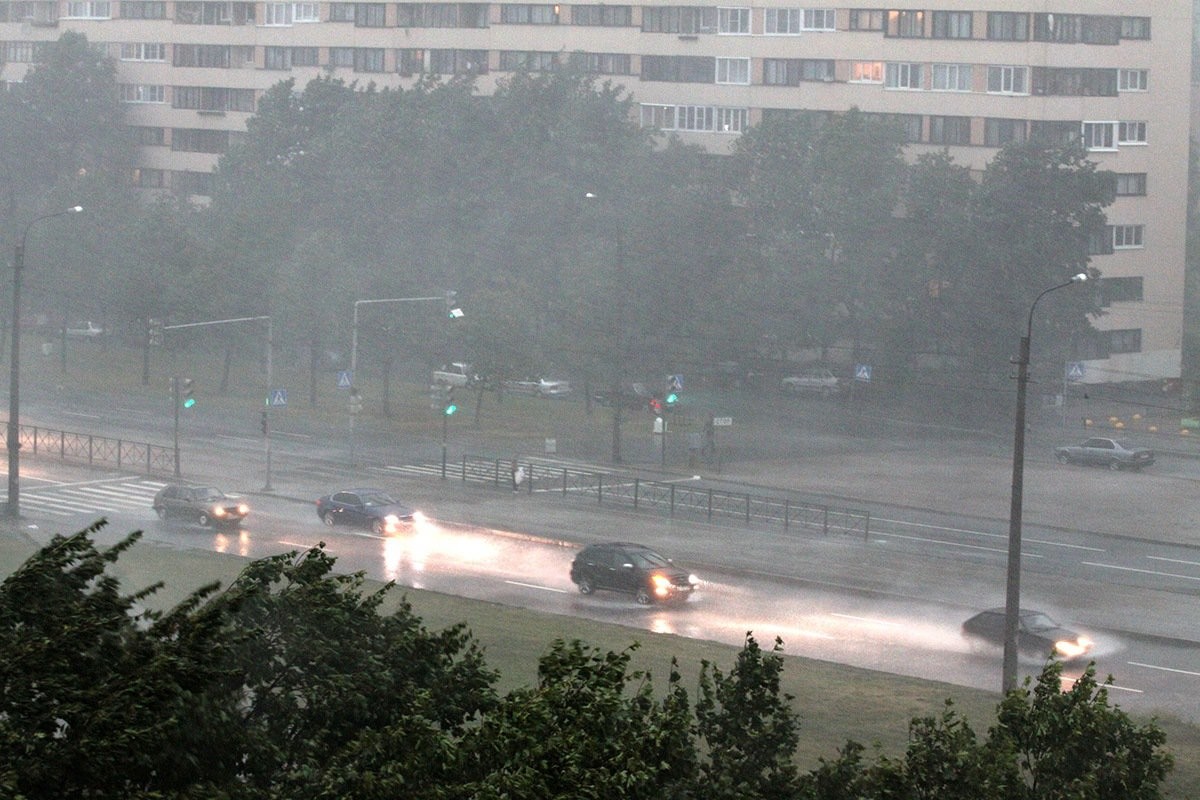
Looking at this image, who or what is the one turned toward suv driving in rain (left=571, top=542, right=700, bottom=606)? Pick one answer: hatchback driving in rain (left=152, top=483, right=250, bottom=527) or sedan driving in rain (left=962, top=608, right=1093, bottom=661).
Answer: hatchback driving in rain (left=152, top=483, right=250, bottom=527)

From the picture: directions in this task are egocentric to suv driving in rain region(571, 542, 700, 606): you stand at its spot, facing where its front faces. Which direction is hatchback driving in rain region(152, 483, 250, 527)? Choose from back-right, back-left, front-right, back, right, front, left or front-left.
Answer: back

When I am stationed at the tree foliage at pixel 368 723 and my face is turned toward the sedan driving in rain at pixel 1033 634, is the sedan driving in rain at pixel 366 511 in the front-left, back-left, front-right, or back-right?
front-left

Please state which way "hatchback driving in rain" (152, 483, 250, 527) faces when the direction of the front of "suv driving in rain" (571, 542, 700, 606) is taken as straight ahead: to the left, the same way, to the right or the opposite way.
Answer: the same way

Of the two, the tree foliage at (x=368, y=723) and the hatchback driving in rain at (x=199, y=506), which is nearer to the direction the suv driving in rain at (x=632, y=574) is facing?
the tree foliage

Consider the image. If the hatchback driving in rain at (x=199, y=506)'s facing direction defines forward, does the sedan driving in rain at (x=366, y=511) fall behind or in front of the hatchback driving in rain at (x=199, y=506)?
in front

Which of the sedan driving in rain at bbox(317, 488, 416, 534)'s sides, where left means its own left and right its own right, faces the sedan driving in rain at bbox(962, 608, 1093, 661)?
front

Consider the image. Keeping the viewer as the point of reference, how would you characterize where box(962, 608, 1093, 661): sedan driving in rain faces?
facing the viewer and to the right of the viewer

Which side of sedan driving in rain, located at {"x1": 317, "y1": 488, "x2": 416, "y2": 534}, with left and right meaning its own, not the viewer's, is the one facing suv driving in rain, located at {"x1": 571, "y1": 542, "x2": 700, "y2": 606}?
front

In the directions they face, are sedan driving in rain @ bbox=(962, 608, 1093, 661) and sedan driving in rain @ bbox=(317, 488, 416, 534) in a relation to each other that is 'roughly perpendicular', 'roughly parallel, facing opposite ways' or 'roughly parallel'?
roughly parallel

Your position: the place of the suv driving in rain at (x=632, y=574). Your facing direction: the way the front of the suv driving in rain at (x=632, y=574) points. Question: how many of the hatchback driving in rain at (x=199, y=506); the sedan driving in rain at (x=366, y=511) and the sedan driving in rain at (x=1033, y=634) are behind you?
2

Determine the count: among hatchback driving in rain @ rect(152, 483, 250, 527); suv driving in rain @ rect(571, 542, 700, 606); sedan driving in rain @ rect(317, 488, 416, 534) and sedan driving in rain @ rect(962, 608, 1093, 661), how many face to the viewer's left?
0

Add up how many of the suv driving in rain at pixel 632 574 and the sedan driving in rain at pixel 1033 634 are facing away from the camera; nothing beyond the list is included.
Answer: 0

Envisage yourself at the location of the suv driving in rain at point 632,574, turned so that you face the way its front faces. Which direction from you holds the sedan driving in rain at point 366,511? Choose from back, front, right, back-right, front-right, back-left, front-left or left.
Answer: back

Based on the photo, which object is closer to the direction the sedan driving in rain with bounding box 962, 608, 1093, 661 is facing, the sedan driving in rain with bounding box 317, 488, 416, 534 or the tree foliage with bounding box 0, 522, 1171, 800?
the tree foliage

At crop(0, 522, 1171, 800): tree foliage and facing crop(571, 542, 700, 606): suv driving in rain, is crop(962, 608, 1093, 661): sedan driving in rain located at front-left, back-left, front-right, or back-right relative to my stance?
front-right

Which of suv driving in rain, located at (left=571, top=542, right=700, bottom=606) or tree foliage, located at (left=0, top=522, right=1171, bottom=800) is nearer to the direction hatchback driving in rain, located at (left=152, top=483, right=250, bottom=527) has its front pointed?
the suv driving in rain

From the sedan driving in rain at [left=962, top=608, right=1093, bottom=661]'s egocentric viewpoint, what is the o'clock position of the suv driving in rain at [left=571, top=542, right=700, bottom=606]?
the suv driving in rain at [left=571, top=542, right=700, bottom=606] is roughly at 5 o'clock from the sedan driving in rain at [left=962, top=608, right=1093, bottom=661].
